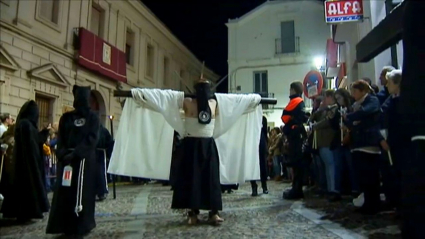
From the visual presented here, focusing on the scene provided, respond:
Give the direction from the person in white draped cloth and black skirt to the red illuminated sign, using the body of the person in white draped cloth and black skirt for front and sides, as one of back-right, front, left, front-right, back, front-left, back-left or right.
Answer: back-left

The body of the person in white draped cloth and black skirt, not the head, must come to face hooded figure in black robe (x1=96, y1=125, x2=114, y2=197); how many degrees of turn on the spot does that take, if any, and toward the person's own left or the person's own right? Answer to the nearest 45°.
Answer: approximately 135° to the person's own right

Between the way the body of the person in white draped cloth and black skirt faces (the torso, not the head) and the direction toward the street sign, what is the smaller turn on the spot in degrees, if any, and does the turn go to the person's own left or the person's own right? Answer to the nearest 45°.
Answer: approximately 135° to the person's own left

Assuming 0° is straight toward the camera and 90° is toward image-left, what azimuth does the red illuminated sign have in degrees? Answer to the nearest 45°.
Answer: approximately 0°

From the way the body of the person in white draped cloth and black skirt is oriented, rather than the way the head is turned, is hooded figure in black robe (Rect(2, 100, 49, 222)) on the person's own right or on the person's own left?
on the person's own right
